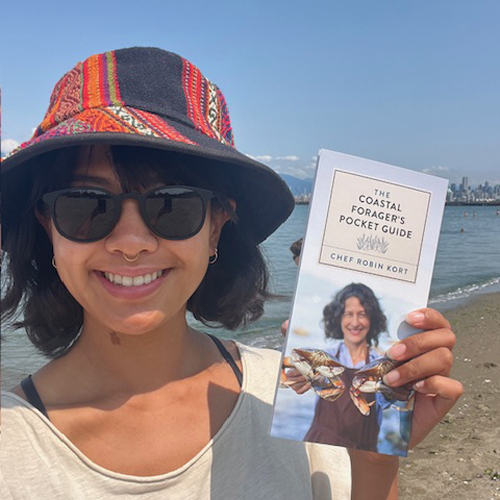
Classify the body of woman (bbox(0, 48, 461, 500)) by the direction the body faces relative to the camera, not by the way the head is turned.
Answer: toward the camera
